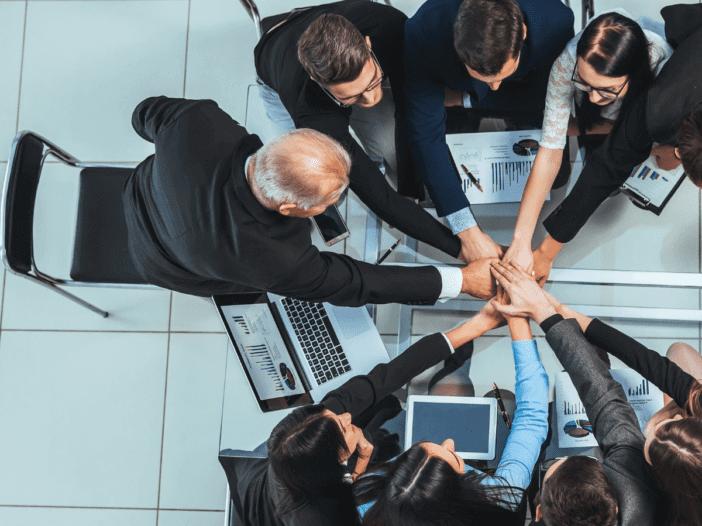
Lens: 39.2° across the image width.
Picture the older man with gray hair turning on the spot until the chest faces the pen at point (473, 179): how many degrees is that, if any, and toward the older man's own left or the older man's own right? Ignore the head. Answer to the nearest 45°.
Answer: approximately 45° to the older man's own left

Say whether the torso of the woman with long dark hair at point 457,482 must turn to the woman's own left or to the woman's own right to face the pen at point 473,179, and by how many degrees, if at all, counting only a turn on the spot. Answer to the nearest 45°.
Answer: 0° — they already face it

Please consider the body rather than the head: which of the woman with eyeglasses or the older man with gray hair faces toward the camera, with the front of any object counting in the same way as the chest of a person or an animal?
the woman with eyeglasses

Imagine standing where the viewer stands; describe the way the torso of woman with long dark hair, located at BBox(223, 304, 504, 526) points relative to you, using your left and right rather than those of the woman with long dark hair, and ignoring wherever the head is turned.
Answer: facing away from the viewer and to the right of the viewer

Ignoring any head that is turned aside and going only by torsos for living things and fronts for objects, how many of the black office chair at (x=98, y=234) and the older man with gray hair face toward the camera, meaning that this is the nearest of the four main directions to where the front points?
0

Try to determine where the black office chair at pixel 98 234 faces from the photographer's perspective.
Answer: facing to the right of the viewer

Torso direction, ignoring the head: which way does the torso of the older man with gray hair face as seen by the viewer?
to the viewer's right

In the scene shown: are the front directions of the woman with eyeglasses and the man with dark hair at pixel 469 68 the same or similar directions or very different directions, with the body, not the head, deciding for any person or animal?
same or similar directions

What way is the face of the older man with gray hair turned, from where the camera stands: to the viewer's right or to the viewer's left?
to the viewer's right

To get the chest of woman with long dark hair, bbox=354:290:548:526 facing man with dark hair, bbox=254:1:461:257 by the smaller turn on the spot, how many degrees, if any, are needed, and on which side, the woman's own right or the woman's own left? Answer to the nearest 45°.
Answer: approximately 45° to the woman's own left

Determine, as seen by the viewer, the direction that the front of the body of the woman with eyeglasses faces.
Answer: toward the camera

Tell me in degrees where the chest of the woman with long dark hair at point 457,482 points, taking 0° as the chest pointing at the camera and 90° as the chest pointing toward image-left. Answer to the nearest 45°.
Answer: approximately 180°

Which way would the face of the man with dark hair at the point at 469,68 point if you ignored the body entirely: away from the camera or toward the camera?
toward the camera

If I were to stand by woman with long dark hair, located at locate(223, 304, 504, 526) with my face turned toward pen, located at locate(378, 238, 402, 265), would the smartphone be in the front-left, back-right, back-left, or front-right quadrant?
front-left

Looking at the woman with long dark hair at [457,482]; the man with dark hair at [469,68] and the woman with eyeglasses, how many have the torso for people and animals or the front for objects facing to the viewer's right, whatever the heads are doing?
0
